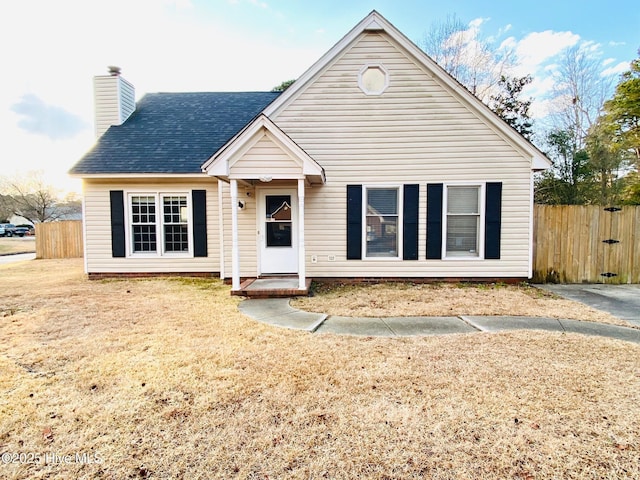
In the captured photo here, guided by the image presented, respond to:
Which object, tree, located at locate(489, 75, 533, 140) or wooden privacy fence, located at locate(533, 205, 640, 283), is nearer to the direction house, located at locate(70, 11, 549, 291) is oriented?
the wooden privacy fence

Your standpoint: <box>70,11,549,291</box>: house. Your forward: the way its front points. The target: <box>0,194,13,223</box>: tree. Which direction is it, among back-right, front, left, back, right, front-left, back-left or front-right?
back-right

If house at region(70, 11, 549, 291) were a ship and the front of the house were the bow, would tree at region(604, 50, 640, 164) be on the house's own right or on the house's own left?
on the house's own left

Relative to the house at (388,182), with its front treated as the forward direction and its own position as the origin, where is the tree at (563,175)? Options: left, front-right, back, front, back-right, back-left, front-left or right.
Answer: back-left

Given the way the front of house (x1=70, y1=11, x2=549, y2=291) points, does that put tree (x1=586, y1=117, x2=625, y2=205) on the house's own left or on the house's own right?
on the house's own left

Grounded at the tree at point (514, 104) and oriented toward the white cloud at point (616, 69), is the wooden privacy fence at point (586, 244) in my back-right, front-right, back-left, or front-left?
back-right

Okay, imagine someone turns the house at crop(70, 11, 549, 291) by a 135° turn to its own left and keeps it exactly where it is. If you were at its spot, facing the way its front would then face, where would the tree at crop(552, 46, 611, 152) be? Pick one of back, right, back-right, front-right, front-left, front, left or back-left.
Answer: front

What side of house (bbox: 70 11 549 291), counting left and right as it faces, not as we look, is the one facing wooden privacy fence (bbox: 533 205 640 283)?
left

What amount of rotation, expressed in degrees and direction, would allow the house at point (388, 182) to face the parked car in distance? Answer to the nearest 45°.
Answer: approximately 135° to its right

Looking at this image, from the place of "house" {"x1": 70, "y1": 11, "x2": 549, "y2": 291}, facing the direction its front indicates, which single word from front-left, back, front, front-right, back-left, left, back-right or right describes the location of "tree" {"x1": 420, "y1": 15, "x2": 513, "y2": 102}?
back-left

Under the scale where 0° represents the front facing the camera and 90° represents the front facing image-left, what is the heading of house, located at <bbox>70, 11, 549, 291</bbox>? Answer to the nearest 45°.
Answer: approximately 0°

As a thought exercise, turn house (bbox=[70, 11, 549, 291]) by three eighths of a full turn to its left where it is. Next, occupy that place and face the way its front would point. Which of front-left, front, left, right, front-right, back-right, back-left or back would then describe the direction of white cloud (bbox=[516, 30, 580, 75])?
front

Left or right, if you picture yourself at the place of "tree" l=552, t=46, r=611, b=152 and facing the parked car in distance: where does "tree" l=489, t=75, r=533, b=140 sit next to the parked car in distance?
left

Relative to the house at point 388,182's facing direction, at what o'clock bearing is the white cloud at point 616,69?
The white cloud is roughly at 8 o'clock from the house.
